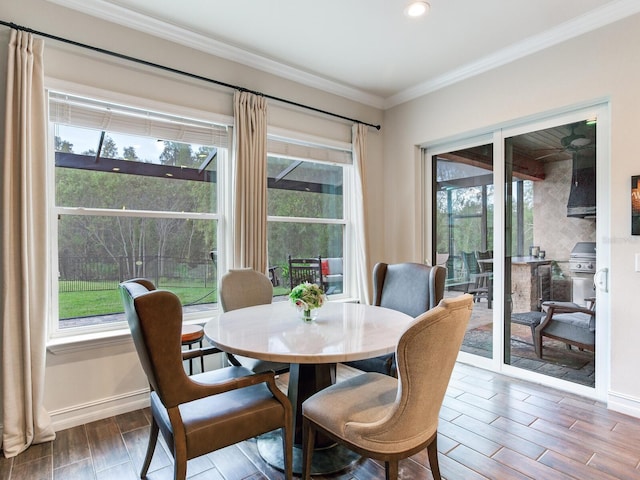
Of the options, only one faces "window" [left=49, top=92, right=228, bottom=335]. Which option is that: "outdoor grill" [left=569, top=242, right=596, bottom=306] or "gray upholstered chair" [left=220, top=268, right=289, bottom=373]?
the outdoor grill

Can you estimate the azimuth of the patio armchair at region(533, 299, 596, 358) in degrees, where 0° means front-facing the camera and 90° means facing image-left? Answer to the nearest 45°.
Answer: approximately 90°

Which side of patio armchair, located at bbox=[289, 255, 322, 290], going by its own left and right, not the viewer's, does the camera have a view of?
back

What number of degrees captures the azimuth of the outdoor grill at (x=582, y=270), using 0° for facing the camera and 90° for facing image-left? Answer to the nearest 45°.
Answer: approximately 45°

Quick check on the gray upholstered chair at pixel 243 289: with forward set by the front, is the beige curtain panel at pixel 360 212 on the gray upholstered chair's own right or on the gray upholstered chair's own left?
on the gray upholstered chair's own left

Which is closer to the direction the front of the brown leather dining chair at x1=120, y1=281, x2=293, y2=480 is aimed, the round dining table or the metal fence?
the round dining table

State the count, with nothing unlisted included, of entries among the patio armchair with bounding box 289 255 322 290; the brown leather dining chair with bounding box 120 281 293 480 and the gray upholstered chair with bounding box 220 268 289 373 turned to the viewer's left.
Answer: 0

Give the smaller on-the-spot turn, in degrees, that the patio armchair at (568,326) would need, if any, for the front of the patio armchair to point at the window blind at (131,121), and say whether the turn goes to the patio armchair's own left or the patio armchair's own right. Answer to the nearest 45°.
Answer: approximately 45° to the patio armchair's own left

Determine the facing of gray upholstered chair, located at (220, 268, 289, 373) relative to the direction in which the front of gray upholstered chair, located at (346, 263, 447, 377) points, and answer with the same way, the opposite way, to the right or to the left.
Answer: to the left

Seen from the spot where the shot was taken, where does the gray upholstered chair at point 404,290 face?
facing the viewer and to the left of the viewer

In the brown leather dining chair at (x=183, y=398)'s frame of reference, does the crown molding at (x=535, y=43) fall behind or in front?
in front

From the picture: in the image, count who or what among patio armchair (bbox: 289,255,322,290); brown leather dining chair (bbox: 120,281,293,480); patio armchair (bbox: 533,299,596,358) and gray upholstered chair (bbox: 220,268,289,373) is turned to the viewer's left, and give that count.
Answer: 1
